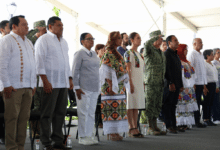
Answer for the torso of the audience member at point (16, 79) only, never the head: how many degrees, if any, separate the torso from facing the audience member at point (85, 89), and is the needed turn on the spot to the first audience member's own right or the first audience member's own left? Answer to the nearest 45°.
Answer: approximately 90° to the first audience member's own left

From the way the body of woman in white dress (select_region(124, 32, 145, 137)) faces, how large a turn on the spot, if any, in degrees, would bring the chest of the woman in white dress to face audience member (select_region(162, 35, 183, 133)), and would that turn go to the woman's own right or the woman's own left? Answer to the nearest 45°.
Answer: approximately 90° to the woman's own left

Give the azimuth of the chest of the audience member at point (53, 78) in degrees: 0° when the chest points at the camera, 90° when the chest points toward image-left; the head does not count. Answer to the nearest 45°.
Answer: approximately 315°

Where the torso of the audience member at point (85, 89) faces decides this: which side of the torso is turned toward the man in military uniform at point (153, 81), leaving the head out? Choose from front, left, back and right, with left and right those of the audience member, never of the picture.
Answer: left

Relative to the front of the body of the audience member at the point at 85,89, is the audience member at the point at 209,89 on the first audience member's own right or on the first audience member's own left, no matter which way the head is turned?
on the first audience member's own left

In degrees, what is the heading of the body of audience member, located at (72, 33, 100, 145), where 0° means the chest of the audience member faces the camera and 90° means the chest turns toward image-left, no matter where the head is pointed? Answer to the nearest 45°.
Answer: approximately 315°

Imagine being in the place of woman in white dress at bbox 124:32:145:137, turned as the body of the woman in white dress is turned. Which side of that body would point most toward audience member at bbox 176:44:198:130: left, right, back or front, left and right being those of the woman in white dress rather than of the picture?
left

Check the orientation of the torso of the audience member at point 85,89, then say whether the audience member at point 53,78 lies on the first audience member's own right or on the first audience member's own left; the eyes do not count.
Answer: on the first audience member's own right

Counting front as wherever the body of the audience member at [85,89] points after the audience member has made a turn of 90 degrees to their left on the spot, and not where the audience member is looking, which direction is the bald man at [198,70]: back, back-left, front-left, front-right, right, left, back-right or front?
front
